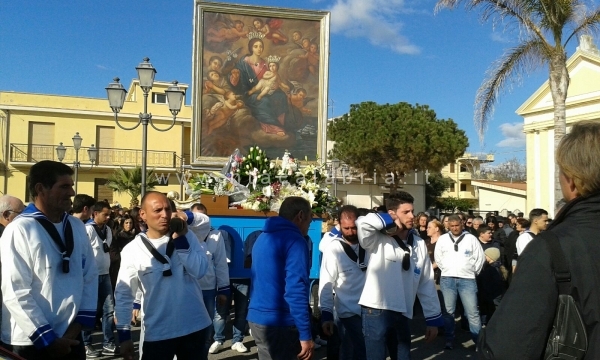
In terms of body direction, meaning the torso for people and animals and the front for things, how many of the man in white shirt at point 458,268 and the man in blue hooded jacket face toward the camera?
1

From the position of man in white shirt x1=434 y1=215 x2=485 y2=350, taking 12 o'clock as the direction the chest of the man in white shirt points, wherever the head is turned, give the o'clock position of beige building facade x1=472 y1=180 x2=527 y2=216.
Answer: The beige building facade is roughly at 6 o'clock from the man in white shirt.

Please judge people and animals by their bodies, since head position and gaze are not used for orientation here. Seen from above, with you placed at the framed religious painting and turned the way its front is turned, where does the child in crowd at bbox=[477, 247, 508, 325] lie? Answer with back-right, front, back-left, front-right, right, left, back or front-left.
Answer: front-left

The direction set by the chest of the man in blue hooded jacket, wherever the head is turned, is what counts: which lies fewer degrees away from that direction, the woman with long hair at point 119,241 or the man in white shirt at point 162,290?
the woman with long hair

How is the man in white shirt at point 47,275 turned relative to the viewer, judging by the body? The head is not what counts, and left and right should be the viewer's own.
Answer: facing the viewer and to the right of the viewer

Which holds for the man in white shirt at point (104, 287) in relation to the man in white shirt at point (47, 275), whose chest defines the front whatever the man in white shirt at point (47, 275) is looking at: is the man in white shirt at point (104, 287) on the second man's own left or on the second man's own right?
on the second man's own left

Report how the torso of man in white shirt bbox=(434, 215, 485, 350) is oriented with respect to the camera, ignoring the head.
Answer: toward the camera

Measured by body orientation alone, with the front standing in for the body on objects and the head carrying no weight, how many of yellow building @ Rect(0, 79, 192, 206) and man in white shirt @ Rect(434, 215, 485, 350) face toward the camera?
2

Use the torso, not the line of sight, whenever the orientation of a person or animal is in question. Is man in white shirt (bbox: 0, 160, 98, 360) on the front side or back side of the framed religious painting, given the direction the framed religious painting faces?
on the front side

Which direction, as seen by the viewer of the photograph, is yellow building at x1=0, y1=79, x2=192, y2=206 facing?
facing the viewer

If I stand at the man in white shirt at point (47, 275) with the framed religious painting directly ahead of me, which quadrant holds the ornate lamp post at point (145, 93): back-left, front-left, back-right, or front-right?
front-left

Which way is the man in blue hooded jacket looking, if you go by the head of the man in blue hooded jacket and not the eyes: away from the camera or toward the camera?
away from the camera

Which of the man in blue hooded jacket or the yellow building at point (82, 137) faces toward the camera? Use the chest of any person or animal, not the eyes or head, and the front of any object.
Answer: the yellow building

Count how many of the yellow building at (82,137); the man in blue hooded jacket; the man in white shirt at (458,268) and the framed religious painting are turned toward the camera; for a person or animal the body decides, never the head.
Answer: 3

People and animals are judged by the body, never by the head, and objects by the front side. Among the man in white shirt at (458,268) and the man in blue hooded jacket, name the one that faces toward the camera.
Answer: the man in white shirt

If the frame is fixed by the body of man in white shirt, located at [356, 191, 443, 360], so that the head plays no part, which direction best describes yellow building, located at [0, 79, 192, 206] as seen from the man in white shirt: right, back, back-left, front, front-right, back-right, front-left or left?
back
